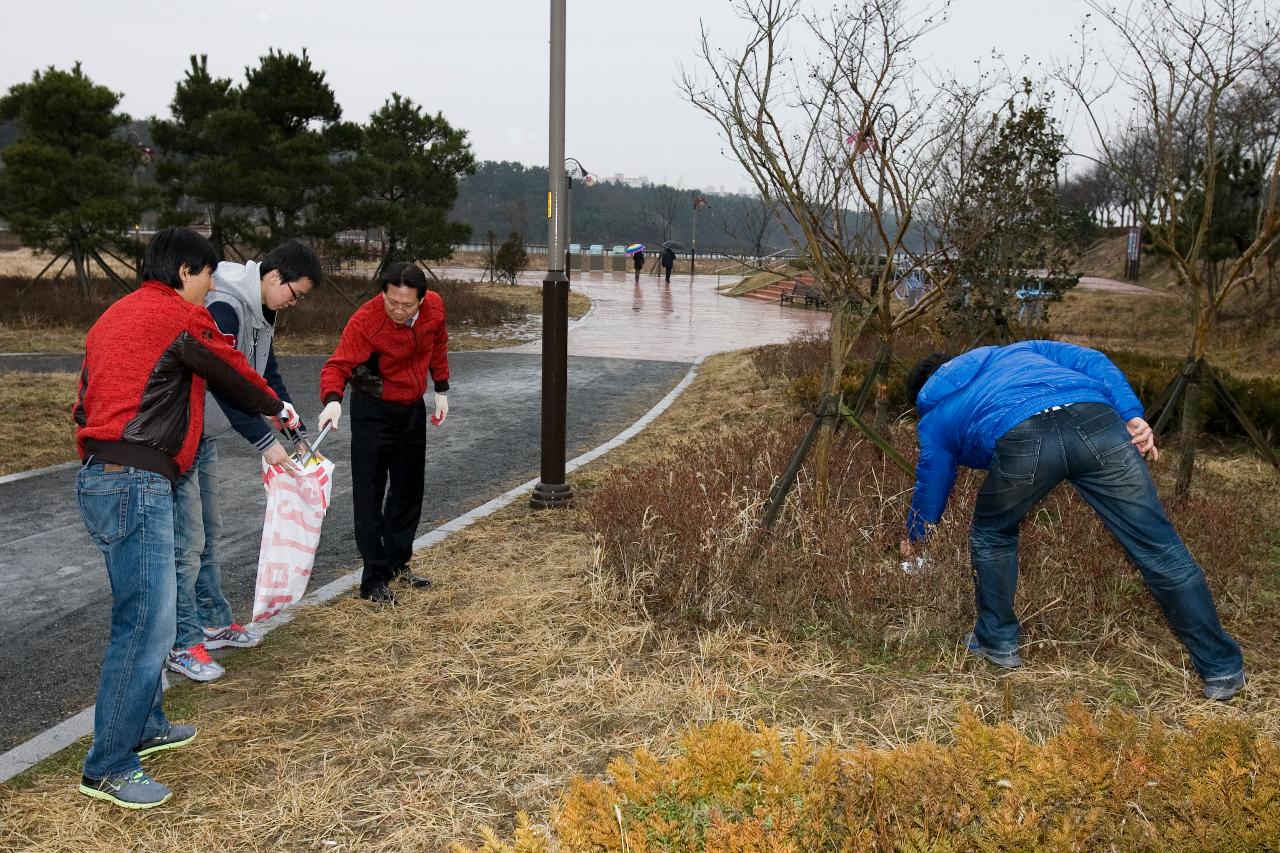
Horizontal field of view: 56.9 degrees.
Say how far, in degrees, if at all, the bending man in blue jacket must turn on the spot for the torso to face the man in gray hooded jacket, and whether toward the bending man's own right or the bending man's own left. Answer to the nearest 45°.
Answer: approximately 45° to the bending man's own left

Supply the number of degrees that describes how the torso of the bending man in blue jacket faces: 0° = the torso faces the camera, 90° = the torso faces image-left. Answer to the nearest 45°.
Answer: approximately 135°

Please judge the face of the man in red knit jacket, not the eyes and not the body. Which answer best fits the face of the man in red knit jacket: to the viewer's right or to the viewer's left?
to the viewer's right

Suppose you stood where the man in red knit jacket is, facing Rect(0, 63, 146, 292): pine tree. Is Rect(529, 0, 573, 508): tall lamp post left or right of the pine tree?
right

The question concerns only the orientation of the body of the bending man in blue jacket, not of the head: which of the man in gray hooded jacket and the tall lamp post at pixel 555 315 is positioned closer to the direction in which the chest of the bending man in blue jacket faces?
the tall lamp post

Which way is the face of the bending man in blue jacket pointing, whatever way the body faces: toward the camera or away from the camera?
away from the camera
